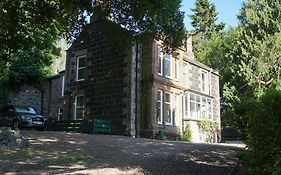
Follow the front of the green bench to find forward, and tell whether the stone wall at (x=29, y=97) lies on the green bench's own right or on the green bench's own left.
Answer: on the green bench's own right

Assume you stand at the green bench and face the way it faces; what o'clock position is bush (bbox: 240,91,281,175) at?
The bush is roughly at 10 o'clock from the green bench.

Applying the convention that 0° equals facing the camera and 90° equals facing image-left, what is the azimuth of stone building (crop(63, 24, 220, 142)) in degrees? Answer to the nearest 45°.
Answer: approximately 315°

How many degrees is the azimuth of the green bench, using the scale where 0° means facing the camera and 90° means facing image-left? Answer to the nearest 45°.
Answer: approximately 45°

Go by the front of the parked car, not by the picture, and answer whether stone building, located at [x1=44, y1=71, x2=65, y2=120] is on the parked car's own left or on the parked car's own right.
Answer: on the parked car's own left
